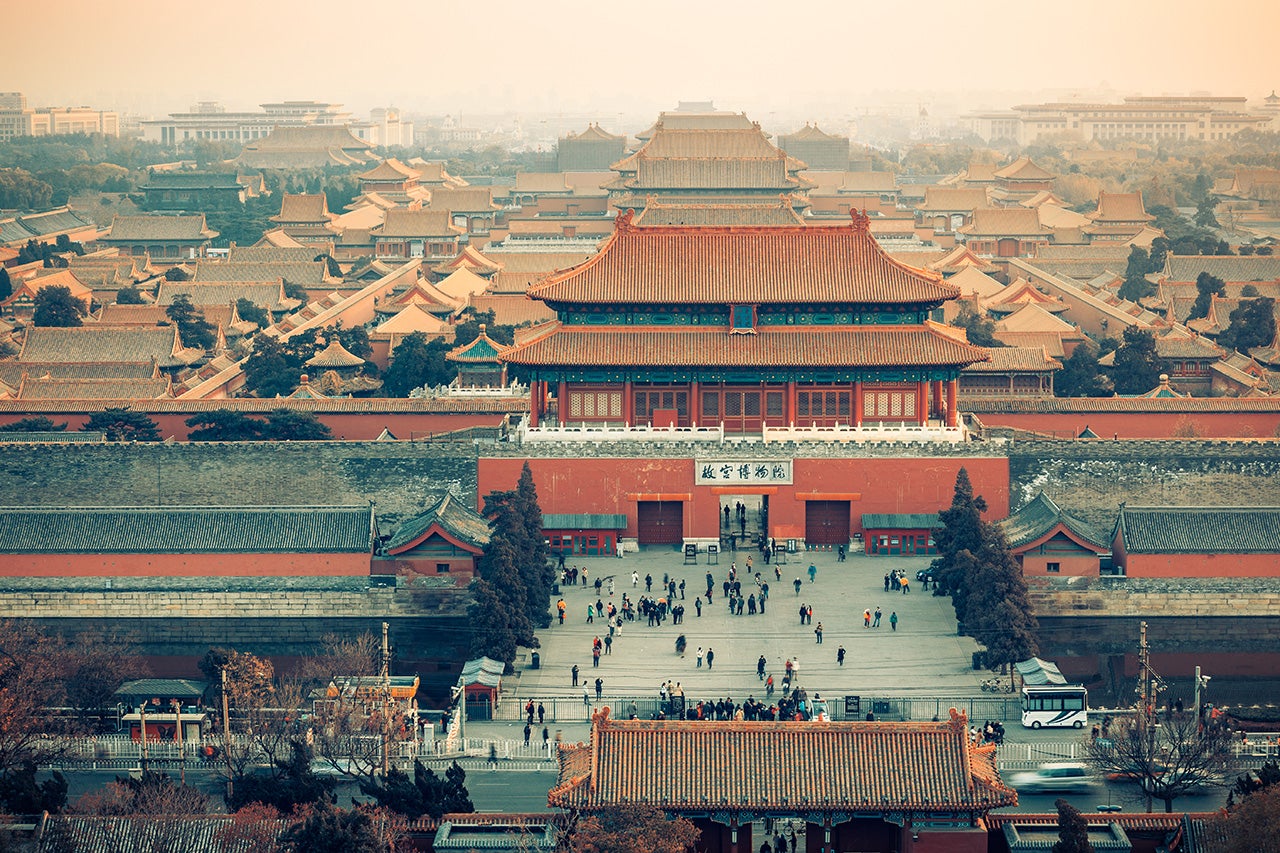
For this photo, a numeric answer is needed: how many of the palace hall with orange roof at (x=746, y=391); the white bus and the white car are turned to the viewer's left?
2

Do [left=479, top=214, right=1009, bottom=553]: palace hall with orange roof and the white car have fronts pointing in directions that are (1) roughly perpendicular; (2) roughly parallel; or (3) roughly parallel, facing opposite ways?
roughly perpendicular

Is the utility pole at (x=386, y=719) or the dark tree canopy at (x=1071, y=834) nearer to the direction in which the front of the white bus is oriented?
the utility pole

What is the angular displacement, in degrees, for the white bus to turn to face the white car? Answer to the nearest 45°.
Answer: approximately 90° to its left

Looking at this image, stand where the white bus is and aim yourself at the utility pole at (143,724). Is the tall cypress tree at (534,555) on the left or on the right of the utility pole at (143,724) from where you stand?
right

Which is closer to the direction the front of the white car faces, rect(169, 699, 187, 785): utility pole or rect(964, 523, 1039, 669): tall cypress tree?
the utility pole

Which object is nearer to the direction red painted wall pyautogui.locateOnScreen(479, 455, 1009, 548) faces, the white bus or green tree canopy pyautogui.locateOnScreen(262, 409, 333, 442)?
the white bus

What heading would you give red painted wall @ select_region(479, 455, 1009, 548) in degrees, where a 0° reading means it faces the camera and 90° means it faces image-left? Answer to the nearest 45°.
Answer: approximately 0°

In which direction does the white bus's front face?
to the viewer's left

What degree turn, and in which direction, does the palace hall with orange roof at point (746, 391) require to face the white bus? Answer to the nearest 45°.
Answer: approximately 45° to its left

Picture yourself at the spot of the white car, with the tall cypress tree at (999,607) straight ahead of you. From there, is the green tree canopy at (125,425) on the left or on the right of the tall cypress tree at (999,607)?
left

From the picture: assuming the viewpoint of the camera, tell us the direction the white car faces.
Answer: facing to the left of the viewer

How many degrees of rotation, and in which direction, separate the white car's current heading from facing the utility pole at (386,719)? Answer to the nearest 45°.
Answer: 0° — it already faces it

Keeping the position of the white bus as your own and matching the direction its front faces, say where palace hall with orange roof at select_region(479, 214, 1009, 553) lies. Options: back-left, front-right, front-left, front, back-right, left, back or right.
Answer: front-right

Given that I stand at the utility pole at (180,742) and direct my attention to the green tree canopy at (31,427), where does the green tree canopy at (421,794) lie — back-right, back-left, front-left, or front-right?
back-right

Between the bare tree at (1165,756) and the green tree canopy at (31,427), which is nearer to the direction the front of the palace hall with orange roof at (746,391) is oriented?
the bare tree
